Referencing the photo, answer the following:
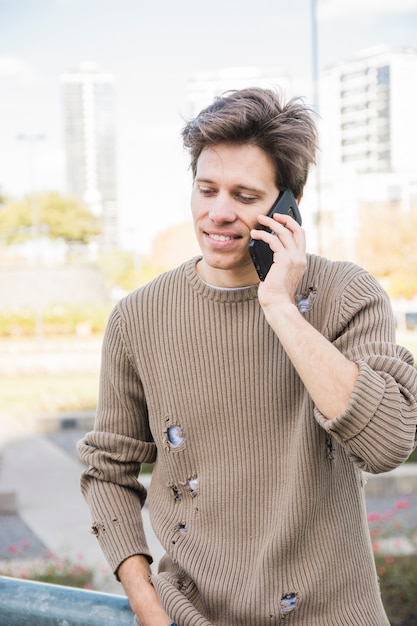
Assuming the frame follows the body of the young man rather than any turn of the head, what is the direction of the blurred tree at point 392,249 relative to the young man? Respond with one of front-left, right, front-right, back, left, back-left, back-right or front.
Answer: back

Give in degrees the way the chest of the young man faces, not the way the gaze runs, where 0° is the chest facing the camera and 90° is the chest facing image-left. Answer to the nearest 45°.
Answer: approximately 0°

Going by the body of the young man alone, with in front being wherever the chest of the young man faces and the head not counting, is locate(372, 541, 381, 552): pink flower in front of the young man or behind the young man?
behind

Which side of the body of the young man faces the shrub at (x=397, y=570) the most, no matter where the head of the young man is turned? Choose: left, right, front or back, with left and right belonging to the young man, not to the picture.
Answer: back
